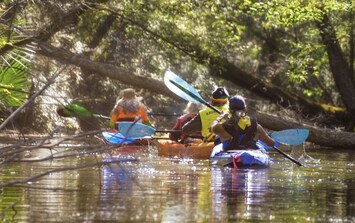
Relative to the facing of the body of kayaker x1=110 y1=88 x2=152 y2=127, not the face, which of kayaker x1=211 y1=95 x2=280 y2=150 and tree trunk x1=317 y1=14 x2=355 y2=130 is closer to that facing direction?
the tree trunk

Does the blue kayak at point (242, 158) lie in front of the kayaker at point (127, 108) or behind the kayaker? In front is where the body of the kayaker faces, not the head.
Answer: behind

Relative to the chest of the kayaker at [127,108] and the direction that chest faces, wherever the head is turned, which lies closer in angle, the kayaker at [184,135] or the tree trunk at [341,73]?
the tree trunk

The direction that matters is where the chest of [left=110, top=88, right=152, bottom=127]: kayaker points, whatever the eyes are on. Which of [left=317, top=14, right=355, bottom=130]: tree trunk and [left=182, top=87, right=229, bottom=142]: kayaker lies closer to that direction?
the tree trunk

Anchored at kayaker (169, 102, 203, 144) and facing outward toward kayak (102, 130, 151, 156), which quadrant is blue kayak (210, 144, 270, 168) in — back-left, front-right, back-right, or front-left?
back-left

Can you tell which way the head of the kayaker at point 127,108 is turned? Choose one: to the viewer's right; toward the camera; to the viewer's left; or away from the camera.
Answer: away from the camera

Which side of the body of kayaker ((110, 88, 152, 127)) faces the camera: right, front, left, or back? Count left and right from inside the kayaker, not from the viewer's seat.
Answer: back
